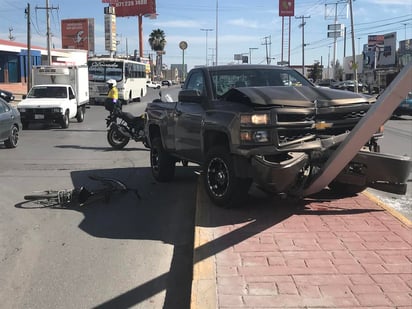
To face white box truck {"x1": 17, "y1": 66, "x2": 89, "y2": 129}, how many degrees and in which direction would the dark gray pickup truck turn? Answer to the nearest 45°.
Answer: approximately 180°

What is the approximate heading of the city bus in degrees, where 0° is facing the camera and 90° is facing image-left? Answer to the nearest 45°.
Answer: approximately 45°

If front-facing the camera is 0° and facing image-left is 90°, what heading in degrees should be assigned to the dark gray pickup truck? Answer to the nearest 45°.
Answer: approximately 315°

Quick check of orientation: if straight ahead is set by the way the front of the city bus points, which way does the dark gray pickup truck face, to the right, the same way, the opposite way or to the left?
to the left

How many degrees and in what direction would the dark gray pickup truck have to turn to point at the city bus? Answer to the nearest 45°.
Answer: approximately 135° to its left

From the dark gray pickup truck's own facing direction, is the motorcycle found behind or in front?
behind

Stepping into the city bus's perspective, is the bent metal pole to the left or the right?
on its left

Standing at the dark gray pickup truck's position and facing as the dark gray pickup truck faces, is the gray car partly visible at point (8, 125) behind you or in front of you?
behind

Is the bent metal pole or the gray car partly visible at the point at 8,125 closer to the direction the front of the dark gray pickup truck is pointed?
the bent metal pole

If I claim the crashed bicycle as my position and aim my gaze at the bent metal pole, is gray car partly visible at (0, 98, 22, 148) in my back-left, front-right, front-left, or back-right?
back-left
